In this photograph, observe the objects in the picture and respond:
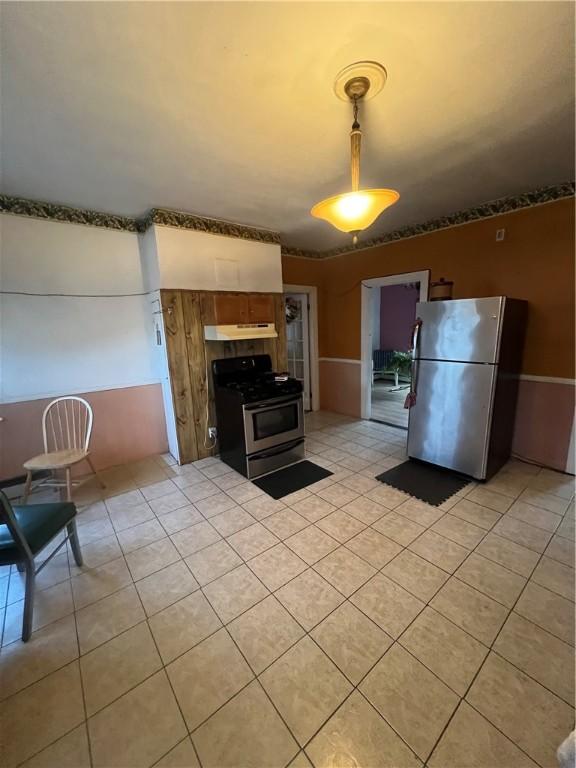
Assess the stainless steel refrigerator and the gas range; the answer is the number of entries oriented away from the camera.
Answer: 0

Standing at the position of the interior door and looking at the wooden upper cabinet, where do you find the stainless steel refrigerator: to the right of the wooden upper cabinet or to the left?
left

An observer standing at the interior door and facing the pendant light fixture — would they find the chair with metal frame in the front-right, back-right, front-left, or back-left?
front-right

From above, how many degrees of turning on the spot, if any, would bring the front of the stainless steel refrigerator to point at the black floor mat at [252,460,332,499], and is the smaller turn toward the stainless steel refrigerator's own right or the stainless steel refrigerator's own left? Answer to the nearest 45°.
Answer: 0° — it already faces it

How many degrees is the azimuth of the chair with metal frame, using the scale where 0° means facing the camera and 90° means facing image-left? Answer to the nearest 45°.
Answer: approximately 225°

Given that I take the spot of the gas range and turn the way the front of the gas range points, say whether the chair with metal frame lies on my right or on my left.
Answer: on my right

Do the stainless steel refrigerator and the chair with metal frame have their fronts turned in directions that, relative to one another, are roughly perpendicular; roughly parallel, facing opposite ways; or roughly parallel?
roughly perpendicular

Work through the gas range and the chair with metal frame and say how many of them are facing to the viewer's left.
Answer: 0

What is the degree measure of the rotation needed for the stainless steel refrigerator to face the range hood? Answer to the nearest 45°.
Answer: approximately 45° to its right

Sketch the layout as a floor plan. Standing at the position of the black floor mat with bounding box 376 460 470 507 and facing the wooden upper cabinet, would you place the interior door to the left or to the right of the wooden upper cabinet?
right

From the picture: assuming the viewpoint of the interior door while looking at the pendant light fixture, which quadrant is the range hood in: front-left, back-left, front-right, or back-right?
front-right

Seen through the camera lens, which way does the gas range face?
facing the viewer and to the right of the viewer

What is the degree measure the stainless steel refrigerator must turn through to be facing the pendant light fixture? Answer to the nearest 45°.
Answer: approximately 45° to its left

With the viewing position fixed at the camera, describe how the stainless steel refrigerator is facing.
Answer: facing the viewer and to the left of the viewer

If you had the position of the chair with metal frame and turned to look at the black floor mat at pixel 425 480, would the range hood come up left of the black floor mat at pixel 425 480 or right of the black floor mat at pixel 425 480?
left
